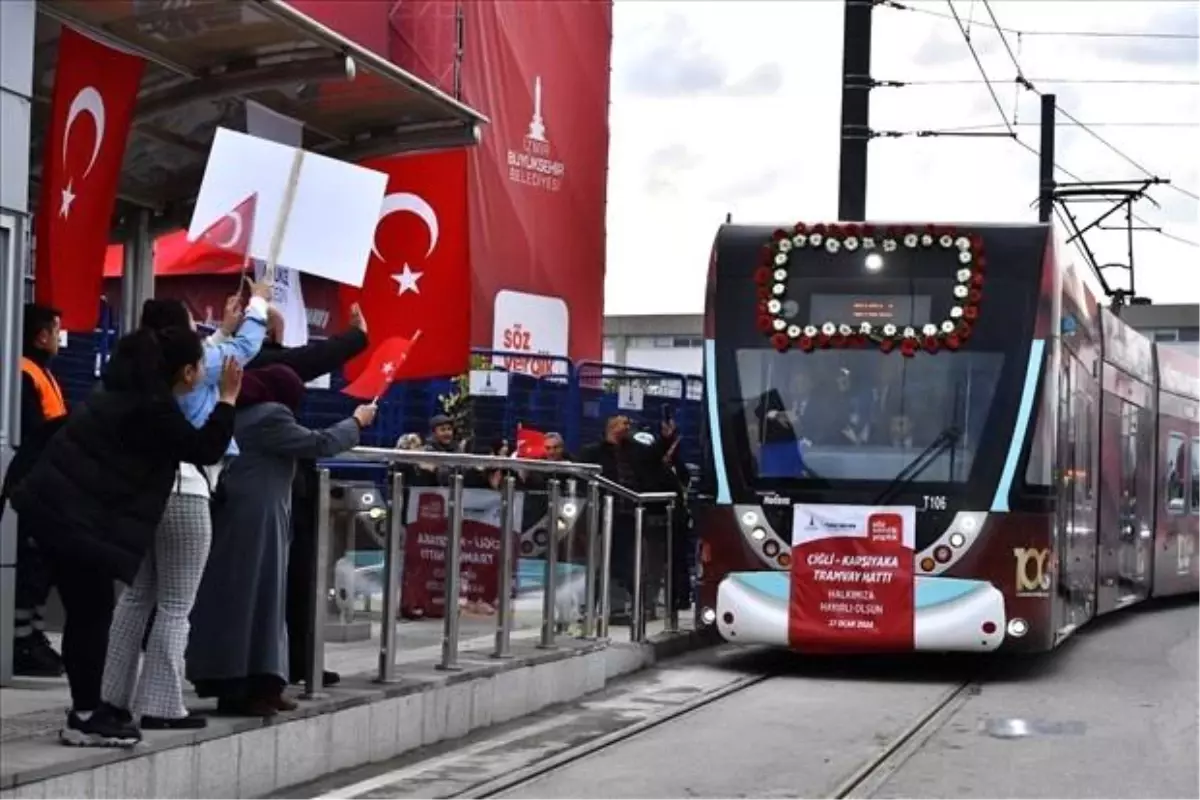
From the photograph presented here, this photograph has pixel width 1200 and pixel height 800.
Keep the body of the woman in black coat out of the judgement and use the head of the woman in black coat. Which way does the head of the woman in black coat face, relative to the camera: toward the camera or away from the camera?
away from the camera

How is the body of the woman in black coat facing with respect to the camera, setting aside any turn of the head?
to the viewer's right

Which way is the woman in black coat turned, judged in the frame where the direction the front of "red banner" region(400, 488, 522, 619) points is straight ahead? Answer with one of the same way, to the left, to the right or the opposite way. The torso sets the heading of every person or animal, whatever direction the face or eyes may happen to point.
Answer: to the left

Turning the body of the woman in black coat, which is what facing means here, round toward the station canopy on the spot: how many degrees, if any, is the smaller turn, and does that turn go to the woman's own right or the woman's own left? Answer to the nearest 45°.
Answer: approximately 90° to the woman's own left

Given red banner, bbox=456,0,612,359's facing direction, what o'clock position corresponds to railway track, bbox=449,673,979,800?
The railway track is roughly at 12 o'clock from the red banner.

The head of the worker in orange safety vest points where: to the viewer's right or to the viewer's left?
to the viewer's right

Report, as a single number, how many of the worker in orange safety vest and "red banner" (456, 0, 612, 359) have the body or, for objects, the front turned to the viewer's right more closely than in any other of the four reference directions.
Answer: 1

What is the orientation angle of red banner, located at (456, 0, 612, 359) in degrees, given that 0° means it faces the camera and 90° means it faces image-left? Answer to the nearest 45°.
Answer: approximately 0°

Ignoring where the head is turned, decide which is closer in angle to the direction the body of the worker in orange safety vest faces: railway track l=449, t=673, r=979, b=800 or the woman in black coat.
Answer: the railway track

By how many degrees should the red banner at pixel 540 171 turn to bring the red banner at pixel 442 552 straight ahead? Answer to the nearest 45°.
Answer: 0° — it already faces it

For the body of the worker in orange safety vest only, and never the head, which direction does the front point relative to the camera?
to the viewer's right
